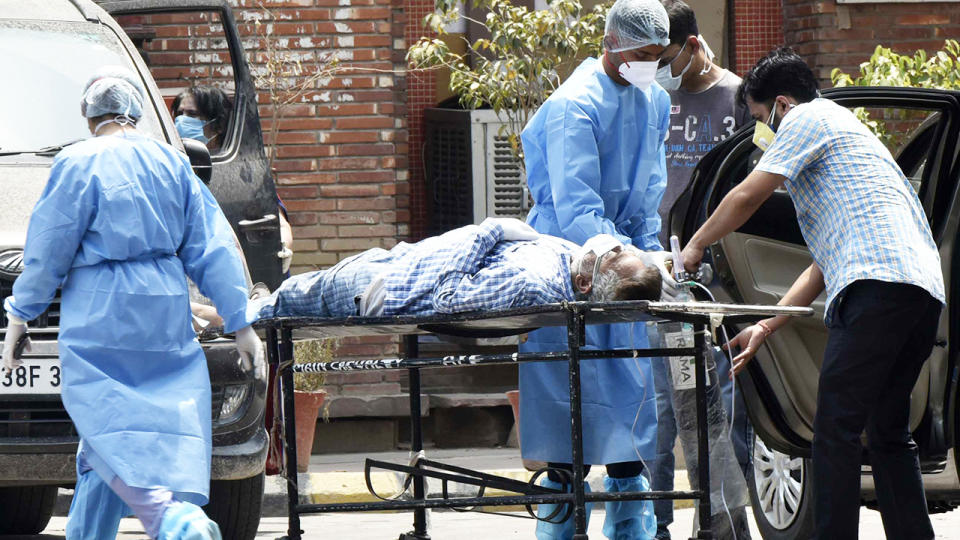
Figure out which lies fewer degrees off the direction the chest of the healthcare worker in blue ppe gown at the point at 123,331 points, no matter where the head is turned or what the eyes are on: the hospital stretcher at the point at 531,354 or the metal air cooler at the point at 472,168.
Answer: the metal air cooler

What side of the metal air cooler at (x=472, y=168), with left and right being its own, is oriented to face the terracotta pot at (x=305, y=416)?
right

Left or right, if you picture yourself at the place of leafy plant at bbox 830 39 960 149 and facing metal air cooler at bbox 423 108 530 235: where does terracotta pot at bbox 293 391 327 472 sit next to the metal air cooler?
left

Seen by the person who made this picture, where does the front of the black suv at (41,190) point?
facing the viewer

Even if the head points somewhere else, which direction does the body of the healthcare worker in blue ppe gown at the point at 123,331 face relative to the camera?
away from the camera

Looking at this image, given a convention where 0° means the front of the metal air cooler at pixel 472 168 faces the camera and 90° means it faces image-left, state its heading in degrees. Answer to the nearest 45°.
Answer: approximately 315°

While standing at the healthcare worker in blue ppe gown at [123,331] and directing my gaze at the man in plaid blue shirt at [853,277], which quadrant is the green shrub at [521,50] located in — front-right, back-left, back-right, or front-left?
front-left

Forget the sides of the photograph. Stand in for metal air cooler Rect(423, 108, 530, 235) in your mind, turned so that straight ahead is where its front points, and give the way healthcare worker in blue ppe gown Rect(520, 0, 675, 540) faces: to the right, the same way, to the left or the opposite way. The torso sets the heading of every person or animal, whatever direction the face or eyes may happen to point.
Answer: the same way

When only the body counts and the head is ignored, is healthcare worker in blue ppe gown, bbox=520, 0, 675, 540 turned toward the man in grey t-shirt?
no

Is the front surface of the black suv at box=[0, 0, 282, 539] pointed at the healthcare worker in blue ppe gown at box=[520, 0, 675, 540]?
no

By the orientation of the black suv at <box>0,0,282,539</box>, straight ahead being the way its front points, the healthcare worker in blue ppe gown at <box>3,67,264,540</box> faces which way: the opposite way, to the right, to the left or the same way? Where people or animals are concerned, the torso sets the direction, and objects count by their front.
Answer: the opposite way

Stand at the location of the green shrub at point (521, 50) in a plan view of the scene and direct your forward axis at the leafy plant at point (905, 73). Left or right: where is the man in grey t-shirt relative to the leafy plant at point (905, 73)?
right

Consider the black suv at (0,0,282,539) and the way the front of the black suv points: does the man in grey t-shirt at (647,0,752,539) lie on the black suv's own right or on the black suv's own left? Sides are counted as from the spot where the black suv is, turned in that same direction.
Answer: on the black suv's own left

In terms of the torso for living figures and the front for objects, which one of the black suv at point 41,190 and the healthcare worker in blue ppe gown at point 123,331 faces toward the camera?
the black suv

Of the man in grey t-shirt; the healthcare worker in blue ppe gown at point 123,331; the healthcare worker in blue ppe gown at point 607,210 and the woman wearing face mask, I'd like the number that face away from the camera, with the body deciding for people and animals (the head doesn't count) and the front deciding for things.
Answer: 1

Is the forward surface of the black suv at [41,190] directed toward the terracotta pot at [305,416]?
no

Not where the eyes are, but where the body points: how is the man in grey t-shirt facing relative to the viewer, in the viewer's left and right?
facing the viewer and to the left of the viewer
